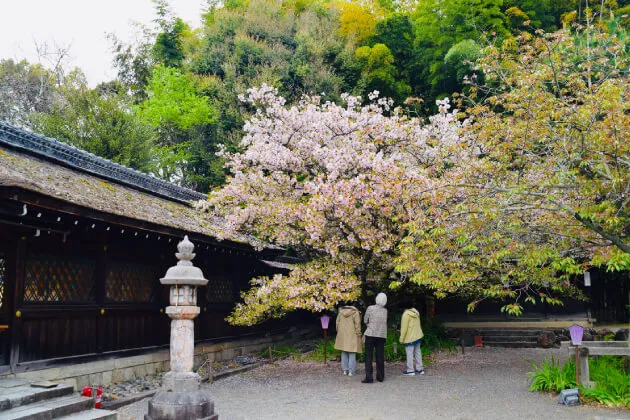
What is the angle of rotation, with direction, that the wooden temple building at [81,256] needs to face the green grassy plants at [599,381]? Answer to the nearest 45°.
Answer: approximately 45° to its left

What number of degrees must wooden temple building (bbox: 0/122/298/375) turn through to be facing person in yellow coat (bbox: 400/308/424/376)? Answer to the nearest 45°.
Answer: approximately 45° to its left

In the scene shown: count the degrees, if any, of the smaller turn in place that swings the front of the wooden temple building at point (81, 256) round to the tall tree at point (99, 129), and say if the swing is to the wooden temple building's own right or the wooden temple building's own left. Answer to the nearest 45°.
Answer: approximately 135° to the wooden temple building's own left

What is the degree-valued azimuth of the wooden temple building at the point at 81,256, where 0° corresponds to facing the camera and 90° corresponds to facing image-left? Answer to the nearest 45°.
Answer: approximately 315°

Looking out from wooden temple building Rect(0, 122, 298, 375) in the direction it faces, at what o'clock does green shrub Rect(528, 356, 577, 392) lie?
The green shrub is roughly at 11 o'clock from the wooden temple building.

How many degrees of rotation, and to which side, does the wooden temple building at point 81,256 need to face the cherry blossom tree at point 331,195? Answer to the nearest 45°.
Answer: approximately 45° to its left
